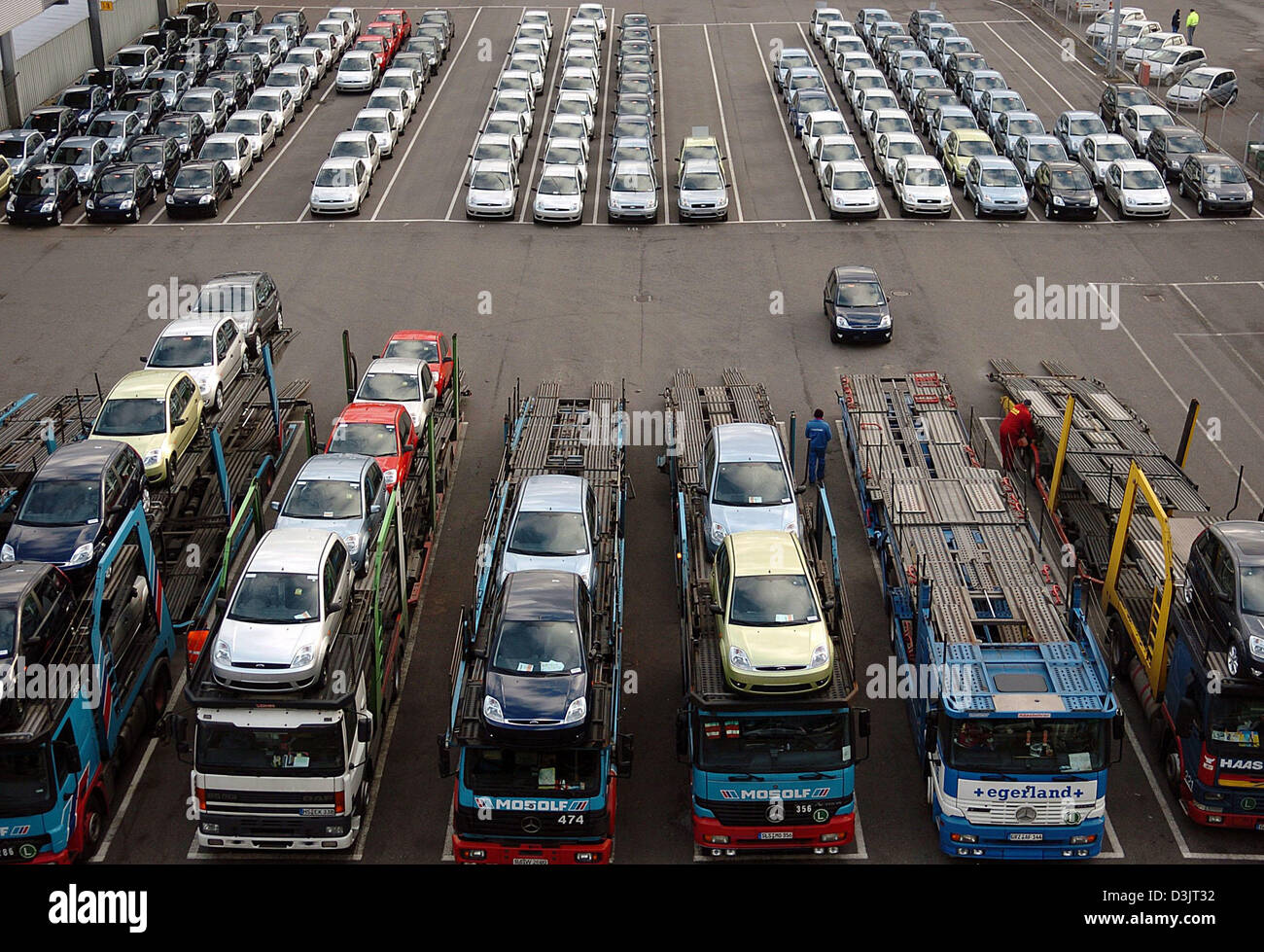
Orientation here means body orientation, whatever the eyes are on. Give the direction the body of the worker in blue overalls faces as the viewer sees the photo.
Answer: away from the camera

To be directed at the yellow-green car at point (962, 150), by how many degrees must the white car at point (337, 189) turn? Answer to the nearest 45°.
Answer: approximately 90° to its left

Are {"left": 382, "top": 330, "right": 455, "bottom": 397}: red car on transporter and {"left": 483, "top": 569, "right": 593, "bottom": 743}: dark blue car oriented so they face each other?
no

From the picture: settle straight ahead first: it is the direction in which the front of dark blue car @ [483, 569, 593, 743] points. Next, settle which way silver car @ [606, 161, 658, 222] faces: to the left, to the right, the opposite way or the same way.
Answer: the same way

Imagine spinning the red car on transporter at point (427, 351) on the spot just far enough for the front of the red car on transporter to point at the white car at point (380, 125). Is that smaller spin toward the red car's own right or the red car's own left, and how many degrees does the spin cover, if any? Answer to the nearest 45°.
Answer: approximately 180°

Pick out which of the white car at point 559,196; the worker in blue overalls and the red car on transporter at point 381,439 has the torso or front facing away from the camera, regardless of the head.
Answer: the worker in blue overalls

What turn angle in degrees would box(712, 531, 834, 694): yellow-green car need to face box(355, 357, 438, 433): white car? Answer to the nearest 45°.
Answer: approximately 135° to its right

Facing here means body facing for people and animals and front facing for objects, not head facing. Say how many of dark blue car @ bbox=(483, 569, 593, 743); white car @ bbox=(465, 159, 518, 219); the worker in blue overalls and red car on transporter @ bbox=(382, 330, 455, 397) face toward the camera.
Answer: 3

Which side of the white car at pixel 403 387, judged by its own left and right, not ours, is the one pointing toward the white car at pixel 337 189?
back

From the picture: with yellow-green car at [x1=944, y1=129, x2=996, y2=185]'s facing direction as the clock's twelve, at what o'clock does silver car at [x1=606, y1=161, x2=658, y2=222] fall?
The silver car is roughly at 2 o'clock from the yellow-green car.

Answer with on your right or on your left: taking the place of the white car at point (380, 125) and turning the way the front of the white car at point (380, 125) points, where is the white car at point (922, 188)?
on your left

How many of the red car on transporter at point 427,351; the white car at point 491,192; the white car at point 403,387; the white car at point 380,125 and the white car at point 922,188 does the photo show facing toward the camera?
5

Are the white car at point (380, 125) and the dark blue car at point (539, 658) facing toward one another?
no

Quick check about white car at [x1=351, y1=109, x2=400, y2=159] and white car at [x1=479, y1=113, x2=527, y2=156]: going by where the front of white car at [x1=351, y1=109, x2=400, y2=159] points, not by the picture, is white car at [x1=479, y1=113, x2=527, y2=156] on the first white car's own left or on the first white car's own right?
on the first white car's own left

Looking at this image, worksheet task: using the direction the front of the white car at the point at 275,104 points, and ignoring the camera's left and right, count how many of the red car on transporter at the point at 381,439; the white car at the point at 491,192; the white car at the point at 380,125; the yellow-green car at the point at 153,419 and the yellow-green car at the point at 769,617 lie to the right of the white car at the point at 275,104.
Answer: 0

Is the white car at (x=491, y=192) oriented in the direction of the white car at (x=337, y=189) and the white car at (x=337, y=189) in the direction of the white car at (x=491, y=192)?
no

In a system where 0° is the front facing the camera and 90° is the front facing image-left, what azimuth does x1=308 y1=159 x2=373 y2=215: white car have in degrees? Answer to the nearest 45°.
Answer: approximately 0°

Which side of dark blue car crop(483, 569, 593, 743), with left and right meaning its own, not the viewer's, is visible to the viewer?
front

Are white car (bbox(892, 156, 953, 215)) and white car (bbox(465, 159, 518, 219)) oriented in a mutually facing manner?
no

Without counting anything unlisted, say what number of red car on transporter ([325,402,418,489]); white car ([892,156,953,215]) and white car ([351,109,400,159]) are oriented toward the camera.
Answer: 3

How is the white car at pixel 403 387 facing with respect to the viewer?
toward the camera

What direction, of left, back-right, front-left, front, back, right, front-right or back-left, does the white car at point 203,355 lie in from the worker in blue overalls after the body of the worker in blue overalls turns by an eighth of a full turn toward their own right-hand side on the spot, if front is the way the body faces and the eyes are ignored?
back-left
